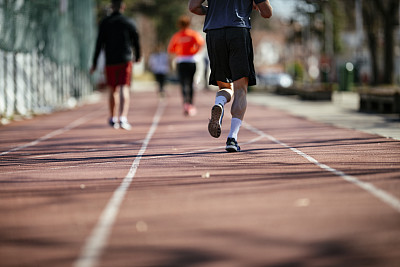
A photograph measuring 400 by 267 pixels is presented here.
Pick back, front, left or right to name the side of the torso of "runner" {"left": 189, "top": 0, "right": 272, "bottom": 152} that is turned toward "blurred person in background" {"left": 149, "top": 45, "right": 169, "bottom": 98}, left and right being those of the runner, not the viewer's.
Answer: front

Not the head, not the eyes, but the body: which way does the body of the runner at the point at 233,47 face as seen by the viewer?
away from the camera

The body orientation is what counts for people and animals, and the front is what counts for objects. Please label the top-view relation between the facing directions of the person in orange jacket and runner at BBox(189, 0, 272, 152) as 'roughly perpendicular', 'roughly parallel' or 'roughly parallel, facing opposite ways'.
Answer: roughly parallel

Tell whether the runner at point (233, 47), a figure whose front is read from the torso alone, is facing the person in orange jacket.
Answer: yes

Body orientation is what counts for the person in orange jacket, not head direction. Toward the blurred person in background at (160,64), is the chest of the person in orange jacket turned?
yes

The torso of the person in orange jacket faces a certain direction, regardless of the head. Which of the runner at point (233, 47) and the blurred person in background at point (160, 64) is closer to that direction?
the blurred person in background

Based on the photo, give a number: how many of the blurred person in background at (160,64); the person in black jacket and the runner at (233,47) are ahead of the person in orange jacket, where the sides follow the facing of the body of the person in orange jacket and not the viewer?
1

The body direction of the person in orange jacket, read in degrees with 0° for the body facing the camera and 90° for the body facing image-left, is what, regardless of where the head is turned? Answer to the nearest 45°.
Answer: approximately 180°

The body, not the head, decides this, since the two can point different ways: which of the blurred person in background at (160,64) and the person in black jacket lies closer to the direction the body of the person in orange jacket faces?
the blurred person in background

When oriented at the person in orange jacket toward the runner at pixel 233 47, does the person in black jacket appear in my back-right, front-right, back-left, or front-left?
front-right

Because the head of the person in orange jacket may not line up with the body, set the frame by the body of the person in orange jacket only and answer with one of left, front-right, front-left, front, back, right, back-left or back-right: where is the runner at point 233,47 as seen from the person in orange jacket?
back

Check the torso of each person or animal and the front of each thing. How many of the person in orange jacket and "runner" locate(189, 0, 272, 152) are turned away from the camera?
2
